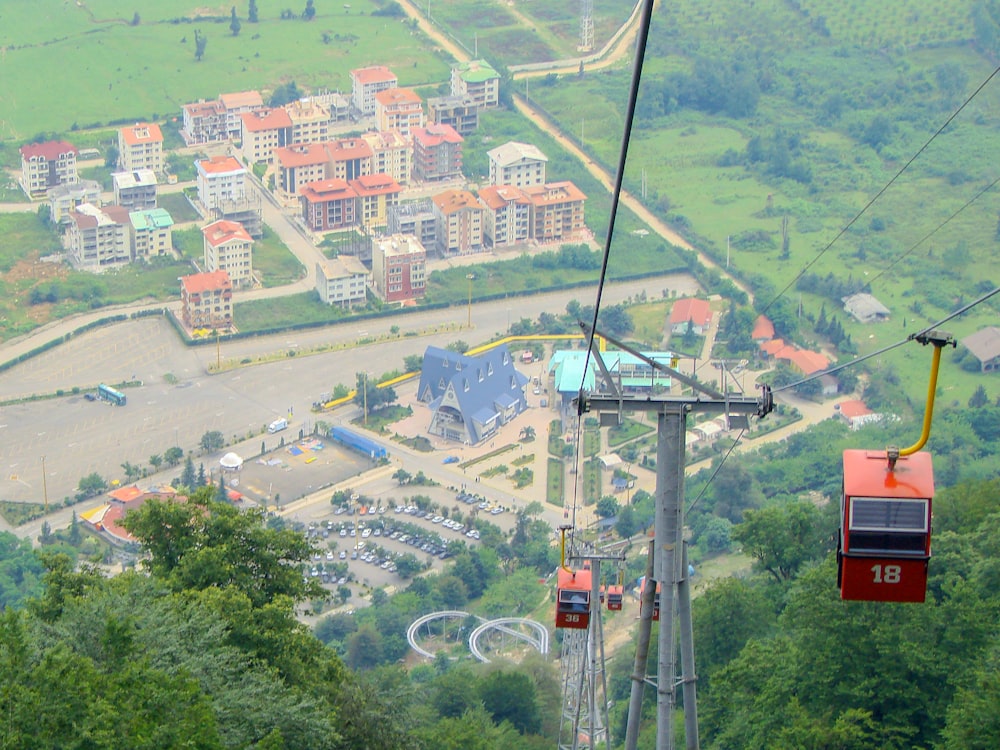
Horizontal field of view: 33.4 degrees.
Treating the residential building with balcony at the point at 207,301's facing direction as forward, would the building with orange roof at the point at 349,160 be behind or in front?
behind

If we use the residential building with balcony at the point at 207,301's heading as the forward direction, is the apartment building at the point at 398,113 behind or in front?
behind

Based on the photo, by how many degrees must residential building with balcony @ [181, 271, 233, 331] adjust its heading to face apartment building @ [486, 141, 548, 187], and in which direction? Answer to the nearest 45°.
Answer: approximately 135° to its left

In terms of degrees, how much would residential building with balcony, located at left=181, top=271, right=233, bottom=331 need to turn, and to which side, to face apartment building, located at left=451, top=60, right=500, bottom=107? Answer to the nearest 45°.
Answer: approximately 135° to its left

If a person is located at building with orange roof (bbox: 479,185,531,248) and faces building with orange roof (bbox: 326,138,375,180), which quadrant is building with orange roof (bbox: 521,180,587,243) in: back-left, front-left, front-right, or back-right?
back-right

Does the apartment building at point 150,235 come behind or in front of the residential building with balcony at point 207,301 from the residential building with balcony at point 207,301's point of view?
behind

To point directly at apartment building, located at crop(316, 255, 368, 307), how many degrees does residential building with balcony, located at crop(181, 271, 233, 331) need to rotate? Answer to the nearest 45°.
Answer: approximately 90° to its left

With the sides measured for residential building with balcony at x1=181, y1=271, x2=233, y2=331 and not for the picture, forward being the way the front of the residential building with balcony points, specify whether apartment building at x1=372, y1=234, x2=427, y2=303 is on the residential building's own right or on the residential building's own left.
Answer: on the residential building's own left

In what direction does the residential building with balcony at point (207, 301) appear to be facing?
toward the camera

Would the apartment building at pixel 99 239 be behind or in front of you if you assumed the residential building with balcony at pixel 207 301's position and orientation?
behind

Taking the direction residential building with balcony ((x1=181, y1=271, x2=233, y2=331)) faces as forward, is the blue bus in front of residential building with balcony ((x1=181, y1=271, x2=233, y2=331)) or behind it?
in front

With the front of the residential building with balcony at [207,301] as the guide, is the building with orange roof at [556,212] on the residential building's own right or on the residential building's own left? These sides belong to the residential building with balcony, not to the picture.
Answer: on the residential building's own left

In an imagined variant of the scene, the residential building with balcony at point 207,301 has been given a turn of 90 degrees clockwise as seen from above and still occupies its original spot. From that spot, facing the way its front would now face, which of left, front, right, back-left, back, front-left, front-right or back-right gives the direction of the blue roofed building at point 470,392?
back-left

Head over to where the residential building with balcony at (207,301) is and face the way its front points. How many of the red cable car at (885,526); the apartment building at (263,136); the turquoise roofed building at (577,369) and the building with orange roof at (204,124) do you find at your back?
2
